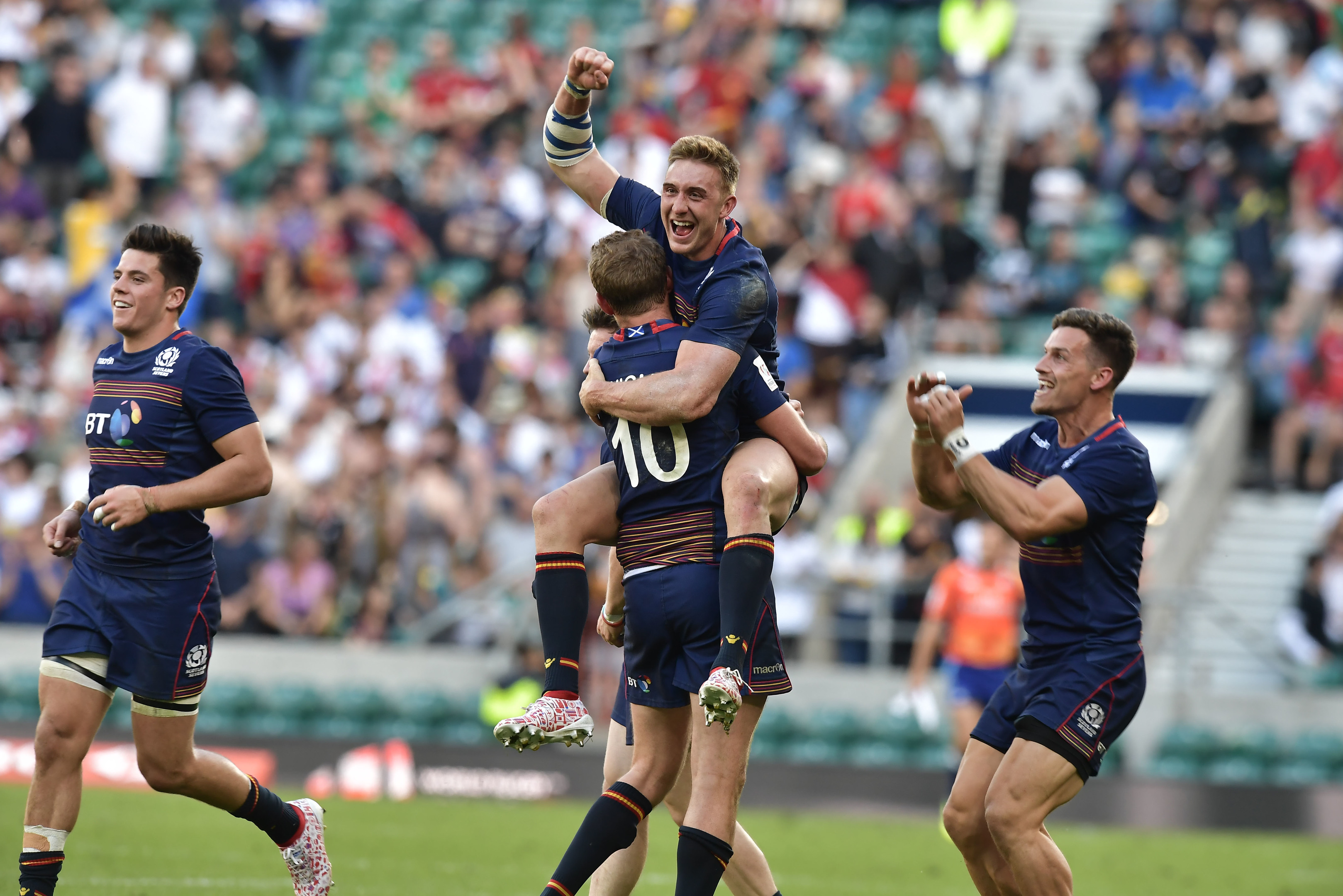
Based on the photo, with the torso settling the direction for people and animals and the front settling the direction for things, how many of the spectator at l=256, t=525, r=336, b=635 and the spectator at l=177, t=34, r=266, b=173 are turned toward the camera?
2

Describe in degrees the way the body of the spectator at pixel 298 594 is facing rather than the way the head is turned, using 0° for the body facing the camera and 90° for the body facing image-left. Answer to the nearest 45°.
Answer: approximately 0°

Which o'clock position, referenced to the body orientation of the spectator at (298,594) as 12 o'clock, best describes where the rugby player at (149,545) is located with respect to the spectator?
The rugby player is roughly at 12 o'clock from the spectator.

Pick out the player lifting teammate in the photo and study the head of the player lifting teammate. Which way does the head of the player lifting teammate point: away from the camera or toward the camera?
away from the camera

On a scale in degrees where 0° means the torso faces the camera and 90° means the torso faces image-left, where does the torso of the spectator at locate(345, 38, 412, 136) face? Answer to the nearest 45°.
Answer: approximately 0°

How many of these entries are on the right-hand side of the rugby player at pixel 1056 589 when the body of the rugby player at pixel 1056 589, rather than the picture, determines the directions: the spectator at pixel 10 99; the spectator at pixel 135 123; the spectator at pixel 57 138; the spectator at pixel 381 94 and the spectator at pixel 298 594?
5

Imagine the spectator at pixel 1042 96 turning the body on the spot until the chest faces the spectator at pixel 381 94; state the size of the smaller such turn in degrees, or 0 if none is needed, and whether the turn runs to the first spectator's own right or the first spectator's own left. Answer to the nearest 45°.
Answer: approximately 90° to the first spectator's own right

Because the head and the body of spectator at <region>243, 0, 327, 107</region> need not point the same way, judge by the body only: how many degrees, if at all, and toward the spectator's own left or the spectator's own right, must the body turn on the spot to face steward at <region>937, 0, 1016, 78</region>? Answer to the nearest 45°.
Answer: approximately 90° to the spectator's own left

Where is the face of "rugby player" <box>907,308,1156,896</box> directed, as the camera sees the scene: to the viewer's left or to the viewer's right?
to the viewer's left

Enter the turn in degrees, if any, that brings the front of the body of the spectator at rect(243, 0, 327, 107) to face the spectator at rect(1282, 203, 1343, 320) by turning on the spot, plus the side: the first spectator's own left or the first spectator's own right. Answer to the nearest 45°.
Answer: approximately 45° to the first spectator's own left

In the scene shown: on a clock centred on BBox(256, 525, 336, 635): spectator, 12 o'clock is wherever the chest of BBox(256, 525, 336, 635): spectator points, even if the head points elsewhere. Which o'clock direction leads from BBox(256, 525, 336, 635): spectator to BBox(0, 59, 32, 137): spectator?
BBox(0, 59, 32, 137): spectator is roughly at 5 o'clock from BBox(256, 525, 336, 635): spectator.
